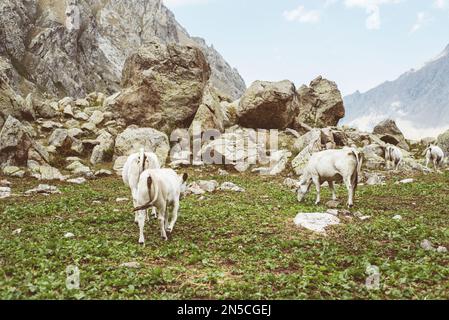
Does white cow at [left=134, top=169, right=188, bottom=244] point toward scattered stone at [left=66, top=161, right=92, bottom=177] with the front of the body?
no

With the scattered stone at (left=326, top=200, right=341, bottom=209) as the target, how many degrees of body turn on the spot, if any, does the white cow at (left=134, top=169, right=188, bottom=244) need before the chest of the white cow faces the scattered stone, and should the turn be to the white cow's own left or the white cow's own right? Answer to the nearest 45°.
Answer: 0° — it already faces it

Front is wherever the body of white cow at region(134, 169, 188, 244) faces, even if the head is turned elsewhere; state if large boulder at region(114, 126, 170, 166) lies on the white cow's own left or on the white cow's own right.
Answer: on the white cow's own left

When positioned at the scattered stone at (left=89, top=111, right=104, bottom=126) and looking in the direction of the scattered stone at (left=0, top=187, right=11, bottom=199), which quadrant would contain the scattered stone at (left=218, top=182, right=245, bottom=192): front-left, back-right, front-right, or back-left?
front-left

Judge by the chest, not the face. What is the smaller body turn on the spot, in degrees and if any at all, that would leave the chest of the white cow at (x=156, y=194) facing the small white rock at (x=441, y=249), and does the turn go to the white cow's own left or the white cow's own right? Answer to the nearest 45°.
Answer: approximately 45° to the white cow's own right

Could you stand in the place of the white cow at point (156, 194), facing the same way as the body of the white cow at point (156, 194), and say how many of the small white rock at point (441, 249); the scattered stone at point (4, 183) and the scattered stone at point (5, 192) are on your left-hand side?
2

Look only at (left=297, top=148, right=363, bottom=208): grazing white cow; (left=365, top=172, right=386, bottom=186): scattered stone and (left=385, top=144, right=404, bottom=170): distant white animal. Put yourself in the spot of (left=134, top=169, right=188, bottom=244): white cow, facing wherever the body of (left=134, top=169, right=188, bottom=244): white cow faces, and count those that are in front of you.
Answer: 3

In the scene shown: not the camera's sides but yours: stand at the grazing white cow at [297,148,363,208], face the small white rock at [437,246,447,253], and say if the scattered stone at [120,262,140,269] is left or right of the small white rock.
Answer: right

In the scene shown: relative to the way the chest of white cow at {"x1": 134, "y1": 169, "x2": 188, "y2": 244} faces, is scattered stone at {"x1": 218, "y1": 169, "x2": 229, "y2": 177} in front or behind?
in front

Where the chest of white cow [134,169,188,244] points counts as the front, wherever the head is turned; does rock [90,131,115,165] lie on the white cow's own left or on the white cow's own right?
on the white cow's own left
